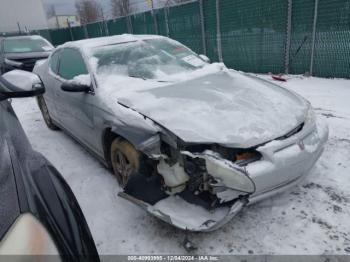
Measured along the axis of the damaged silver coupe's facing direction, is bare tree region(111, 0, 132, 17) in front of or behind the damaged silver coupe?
behind

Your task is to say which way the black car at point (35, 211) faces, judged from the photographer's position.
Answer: facing the viewer

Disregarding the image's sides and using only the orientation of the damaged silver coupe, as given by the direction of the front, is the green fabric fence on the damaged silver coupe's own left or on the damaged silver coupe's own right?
on the damaged silver coupe's own left

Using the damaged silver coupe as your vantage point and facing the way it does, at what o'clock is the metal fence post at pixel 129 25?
The metal fence post is roughly at 7 o'clock from the damaged silver coupe.

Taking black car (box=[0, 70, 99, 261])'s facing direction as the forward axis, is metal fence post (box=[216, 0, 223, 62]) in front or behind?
behind

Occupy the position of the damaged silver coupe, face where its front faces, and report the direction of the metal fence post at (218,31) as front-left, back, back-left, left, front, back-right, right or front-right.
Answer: back-left
